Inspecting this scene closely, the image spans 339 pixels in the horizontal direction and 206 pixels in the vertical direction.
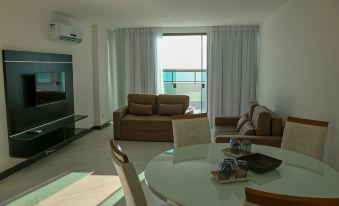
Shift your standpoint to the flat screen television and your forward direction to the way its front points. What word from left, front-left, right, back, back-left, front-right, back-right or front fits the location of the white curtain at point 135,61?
left

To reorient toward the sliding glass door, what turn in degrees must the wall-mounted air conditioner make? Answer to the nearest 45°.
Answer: approximately 90° to its left

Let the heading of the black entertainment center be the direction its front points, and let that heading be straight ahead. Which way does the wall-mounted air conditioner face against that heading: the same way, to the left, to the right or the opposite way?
the same way

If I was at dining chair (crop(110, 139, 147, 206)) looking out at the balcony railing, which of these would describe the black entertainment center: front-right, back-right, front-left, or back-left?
front-left

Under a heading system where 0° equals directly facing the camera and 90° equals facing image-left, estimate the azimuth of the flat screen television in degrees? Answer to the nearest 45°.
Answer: approximately 315°

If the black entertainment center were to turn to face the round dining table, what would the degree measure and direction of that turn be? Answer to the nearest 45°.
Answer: approximately 45° to its right

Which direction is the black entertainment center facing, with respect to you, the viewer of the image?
facing the viewer and to the right of the viewer

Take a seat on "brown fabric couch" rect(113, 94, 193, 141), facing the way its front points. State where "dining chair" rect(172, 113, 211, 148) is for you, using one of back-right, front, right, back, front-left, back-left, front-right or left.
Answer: front

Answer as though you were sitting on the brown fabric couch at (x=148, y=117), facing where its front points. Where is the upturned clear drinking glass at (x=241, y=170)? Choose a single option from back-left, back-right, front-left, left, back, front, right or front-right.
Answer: front

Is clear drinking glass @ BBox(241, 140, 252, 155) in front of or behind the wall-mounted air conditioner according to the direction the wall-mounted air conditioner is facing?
in front

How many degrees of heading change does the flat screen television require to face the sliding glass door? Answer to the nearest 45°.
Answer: approximately 90° to its left

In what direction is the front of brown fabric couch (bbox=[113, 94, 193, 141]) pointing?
toward the camera

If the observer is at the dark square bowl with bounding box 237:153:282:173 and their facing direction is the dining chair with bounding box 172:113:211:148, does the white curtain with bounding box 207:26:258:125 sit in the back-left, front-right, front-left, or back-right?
front-right

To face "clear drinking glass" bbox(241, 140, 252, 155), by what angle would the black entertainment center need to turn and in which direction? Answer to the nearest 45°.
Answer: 0° — it already faces it

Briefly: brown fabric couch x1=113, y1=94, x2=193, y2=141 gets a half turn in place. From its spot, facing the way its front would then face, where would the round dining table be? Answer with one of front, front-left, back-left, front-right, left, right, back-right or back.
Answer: back

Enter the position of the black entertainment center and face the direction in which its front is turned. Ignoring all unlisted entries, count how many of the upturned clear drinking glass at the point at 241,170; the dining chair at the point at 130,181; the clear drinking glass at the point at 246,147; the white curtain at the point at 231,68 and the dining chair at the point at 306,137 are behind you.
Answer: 0

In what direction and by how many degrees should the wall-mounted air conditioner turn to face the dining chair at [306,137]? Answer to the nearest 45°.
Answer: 0° — it already faces it

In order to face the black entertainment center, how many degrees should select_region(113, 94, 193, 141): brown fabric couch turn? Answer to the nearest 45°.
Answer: approximately 45° to its right

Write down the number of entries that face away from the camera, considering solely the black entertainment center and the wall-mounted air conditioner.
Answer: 0

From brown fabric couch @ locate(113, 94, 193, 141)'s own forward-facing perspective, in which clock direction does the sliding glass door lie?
The sliding glass door is roughly at 7 o'clock from the brown fabric couch.

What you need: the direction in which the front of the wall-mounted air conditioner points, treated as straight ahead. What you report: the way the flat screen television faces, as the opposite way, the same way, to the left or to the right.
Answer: the same way

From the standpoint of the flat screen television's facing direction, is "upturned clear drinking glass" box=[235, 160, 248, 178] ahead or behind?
ahead
